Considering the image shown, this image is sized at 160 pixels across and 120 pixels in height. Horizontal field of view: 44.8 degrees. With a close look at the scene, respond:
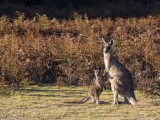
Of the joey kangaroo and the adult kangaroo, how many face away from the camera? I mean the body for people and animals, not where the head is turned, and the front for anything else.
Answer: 0

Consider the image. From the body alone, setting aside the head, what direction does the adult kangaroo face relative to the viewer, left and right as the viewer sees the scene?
facing the viewer and to the left of the viewer

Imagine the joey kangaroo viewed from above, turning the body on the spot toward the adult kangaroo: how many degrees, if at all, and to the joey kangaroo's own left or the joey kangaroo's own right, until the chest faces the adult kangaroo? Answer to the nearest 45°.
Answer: approximately 45° to the joey kangaroo's own left

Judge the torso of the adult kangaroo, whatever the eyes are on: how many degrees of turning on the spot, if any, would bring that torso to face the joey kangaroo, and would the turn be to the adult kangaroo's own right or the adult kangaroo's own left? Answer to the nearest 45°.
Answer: approximately 45° to the adult kangaroo's own right

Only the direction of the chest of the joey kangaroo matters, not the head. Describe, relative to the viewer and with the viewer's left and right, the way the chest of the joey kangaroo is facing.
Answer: facing the viewer and to the right of the viewer
